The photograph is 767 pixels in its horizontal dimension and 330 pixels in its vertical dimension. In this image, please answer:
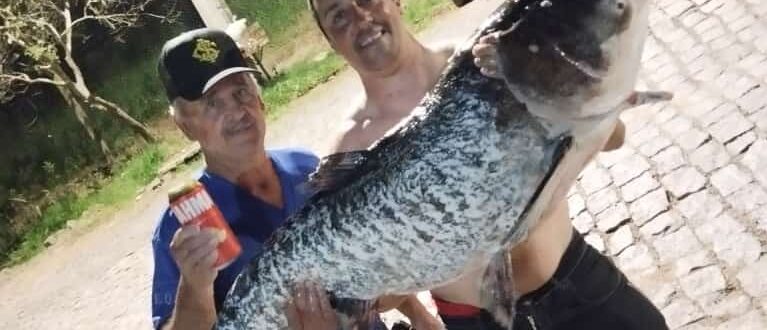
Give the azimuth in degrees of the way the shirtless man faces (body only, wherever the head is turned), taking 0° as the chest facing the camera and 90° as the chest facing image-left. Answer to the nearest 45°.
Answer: approximately 0°

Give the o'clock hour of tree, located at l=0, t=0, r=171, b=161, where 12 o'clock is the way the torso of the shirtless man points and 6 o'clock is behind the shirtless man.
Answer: The tree is roughly at 5 o'clock from the shirtless man.
